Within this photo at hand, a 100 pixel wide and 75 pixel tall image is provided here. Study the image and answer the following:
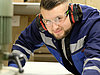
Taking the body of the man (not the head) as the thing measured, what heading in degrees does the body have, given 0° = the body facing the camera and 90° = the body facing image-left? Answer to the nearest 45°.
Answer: approximately 45°
